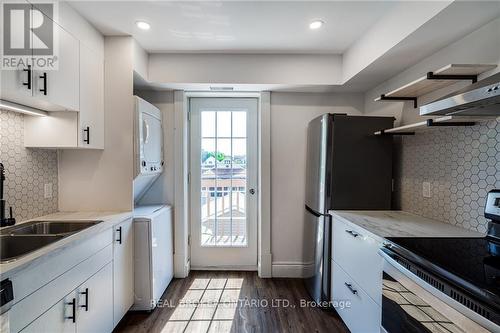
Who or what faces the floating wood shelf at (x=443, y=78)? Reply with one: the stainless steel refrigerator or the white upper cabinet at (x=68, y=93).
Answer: the white upper cabinet

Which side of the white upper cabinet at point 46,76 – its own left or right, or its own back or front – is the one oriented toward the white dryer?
left

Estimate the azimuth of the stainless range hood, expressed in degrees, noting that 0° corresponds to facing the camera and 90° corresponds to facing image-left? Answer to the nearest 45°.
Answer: approximately 45°

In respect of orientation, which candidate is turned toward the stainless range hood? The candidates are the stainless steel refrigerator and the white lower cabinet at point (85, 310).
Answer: the white lower cabinet

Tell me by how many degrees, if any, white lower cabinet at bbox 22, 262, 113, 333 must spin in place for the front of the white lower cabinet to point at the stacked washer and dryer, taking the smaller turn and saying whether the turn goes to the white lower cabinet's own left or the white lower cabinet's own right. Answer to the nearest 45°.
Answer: approximately 90° to the white lower cabinet's own left

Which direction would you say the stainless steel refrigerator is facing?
to the viewer's left

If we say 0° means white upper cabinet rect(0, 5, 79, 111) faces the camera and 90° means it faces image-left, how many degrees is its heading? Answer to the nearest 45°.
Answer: approximately 315°

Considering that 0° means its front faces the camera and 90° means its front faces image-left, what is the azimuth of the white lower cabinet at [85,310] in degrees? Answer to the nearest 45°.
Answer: approximately 315°
